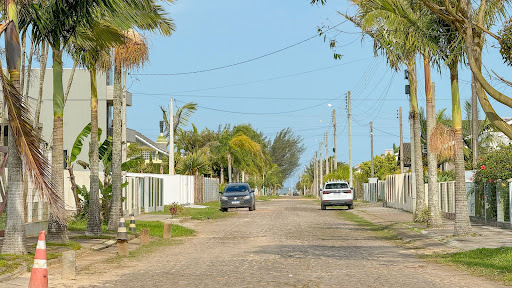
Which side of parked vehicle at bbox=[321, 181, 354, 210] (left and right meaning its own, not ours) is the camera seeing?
back

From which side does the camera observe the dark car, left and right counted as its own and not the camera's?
front

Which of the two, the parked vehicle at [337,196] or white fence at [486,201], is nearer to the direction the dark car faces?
the white fence

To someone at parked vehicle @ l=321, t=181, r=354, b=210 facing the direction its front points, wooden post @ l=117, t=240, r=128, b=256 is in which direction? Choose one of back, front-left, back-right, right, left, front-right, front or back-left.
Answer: back

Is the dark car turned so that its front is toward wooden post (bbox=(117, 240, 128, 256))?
yes

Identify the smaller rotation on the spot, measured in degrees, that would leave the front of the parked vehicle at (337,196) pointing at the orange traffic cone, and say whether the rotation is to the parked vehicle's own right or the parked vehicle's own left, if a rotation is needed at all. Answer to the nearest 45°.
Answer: approximately 180°

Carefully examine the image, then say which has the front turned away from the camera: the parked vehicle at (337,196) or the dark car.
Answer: the parked vehicle

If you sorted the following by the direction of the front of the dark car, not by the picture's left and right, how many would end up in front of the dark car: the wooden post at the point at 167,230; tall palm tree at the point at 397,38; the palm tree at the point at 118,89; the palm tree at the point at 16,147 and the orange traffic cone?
5

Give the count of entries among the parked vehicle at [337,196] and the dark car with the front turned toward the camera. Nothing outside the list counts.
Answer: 1

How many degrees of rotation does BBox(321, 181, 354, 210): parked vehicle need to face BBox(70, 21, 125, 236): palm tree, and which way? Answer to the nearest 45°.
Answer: approximately 180°

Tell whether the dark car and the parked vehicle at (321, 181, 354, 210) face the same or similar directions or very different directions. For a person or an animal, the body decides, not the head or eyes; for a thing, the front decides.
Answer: very different directions

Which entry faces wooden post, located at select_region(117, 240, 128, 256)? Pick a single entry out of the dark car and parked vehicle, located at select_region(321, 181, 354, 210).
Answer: the dark car

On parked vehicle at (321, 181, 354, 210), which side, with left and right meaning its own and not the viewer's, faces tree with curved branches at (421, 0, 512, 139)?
back

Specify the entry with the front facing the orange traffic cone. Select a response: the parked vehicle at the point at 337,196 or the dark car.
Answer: the dark car

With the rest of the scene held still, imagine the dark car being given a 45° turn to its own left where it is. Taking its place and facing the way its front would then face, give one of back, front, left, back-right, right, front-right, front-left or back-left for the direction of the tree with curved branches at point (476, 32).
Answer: front-right

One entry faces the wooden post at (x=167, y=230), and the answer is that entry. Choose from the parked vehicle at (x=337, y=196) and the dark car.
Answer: the dark car

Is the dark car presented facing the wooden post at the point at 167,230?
yes
